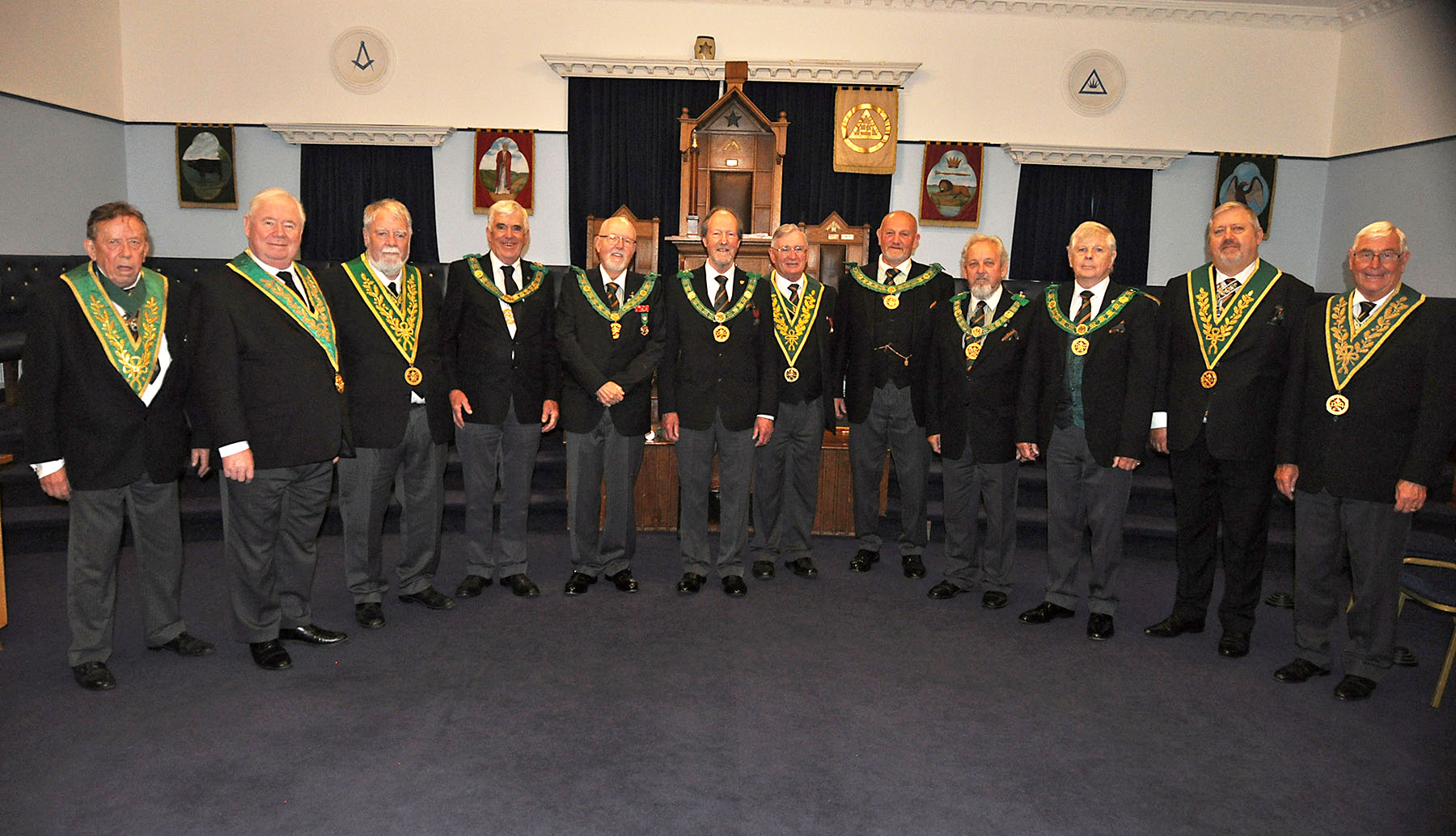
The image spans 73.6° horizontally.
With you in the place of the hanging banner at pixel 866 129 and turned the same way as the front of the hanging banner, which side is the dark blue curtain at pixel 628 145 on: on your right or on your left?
on your right

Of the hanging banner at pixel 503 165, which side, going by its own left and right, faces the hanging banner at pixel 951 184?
left

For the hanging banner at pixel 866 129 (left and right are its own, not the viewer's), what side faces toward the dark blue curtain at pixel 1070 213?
left

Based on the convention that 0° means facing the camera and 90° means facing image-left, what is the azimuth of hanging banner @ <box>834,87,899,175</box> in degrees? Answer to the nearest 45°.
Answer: approximately 0°

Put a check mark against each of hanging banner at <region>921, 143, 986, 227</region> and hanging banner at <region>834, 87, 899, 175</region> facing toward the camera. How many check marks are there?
2

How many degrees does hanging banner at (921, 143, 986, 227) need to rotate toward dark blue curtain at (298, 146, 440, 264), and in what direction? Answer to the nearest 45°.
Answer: approximately 90° to its right
